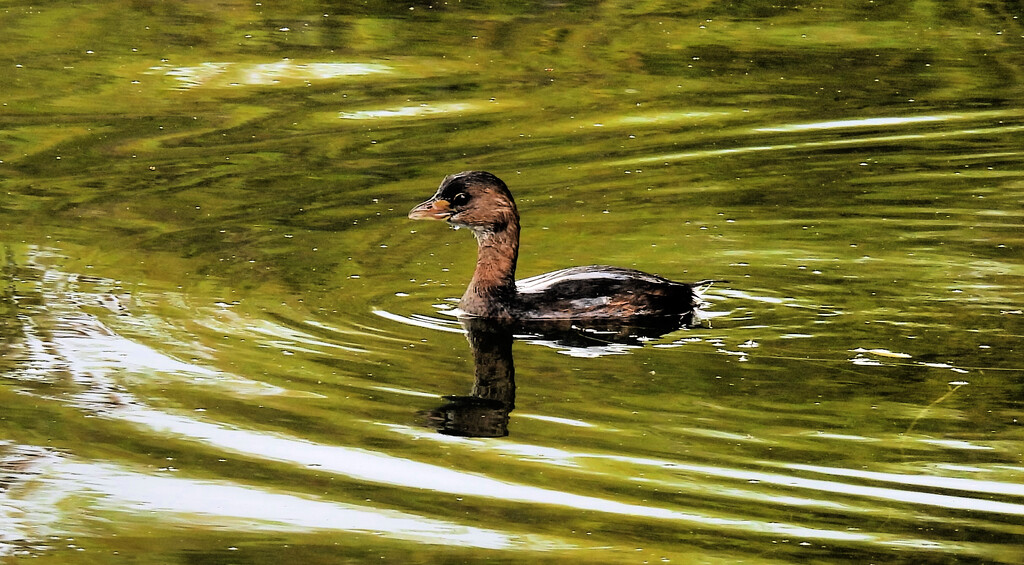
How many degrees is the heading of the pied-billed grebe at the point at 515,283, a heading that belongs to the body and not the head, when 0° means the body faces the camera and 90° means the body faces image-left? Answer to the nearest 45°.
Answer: approximately 90°
